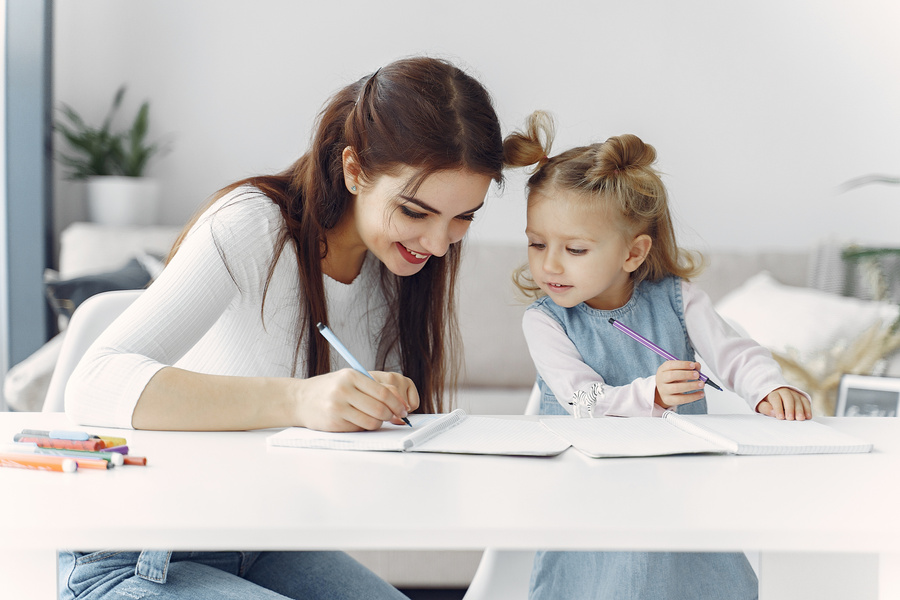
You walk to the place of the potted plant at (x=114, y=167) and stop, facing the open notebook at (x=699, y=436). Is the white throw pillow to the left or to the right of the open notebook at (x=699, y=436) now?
left

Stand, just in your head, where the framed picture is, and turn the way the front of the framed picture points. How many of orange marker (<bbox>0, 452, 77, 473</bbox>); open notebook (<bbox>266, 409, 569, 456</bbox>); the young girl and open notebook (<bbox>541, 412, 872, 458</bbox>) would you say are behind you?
0

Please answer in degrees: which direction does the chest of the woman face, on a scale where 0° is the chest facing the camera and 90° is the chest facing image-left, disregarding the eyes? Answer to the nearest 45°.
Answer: approximately 315°

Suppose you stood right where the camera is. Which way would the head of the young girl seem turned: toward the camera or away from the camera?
toward the camera

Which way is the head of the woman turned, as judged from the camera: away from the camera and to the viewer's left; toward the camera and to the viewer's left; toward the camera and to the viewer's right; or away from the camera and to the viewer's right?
toward the camera and to the viewer's right

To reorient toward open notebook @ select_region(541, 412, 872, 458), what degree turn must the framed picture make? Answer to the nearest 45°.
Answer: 0° — it already faces it

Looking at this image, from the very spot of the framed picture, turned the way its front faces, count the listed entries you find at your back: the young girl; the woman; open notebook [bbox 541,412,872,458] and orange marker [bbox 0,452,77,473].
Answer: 0

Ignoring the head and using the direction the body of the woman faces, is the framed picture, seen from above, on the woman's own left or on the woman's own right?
on the woman's own left

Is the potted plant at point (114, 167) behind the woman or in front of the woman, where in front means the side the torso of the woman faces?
behind

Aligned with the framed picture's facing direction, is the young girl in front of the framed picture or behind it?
in front

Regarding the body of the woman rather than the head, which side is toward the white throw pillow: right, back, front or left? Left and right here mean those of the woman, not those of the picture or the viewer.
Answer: left

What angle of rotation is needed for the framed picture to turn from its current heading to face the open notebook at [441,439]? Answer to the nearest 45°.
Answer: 0° — it already faces it

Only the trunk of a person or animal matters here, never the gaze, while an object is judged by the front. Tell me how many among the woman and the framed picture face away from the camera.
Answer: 0

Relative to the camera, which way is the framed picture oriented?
toward the camera
